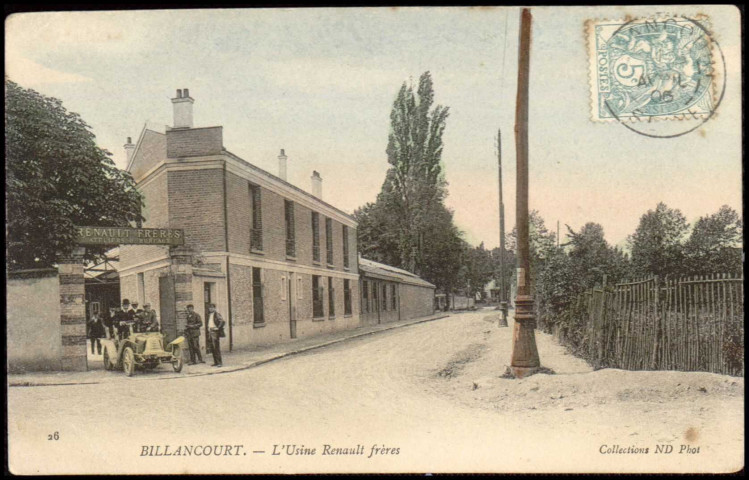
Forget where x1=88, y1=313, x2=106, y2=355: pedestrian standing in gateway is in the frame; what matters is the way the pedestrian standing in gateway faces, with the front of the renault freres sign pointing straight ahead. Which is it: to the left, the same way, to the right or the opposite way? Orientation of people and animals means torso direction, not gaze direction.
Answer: the same way

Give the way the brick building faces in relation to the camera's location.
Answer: facing the viewer and to the right of the viewer

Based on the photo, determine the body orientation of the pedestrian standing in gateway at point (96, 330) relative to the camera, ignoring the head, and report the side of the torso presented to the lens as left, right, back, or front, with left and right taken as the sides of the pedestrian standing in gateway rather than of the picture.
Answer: front

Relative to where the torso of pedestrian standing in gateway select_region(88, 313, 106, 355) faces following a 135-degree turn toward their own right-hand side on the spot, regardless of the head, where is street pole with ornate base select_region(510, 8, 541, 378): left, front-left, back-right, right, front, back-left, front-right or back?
back

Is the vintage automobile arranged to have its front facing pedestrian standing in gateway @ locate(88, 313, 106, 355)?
no

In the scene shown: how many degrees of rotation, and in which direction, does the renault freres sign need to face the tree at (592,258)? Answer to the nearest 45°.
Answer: approximately 90° to its left

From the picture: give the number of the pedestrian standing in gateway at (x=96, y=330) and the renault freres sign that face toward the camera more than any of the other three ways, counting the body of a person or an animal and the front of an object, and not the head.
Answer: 2

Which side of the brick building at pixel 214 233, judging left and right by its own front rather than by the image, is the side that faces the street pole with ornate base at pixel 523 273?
front

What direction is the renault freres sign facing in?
toward the camera

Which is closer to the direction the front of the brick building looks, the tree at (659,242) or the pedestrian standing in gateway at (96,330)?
the tree

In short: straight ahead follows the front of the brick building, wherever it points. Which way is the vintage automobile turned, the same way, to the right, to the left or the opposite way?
the same way
